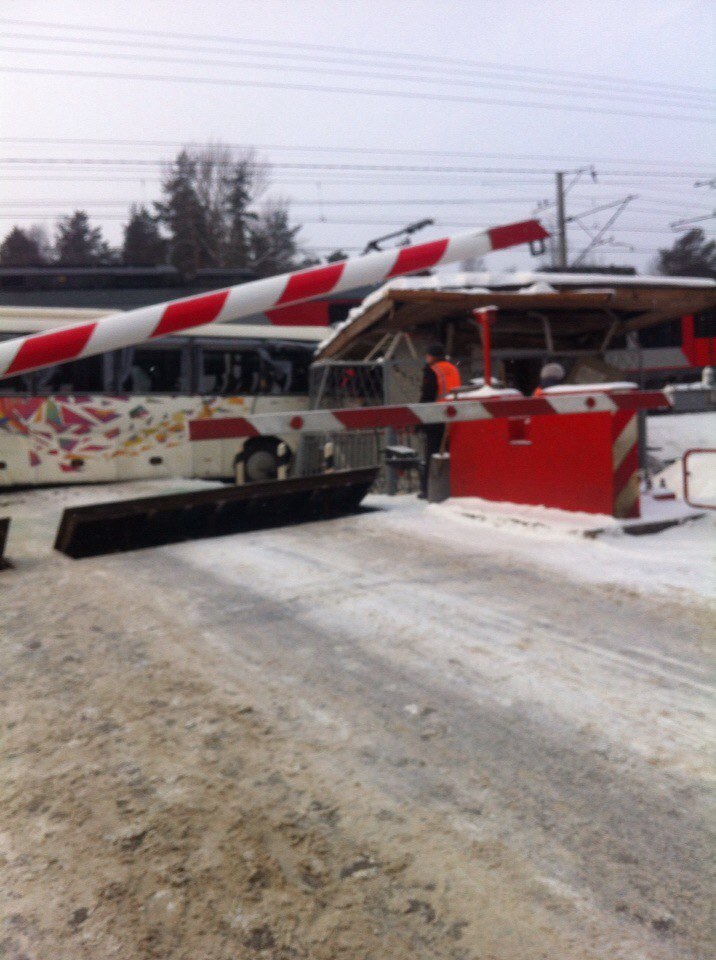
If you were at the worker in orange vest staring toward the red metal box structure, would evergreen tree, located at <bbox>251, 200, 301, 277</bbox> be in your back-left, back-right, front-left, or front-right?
back-left

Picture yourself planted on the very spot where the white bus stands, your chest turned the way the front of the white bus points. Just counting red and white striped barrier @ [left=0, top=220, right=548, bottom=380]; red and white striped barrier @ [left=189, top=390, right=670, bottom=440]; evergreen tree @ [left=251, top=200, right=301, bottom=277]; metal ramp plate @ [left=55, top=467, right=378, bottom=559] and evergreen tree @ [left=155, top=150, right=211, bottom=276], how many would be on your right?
3

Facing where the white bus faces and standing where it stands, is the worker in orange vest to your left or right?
on your right

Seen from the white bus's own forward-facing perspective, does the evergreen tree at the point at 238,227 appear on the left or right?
on its left

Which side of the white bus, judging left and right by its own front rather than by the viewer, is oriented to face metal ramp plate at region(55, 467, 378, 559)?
right

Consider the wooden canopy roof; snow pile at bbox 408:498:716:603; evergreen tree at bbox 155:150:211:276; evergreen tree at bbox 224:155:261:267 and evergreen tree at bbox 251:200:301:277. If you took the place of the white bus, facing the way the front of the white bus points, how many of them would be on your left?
3

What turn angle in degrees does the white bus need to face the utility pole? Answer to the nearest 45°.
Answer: approximately 45° to its left

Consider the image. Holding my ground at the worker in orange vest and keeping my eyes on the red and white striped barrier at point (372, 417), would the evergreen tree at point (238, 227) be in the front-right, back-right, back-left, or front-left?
back-right

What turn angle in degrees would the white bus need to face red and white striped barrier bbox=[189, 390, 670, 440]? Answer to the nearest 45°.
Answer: approximately 90° to its right

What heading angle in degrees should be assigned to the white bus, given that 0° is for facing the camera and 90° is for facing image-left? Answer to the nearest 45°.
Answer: approximately 270°

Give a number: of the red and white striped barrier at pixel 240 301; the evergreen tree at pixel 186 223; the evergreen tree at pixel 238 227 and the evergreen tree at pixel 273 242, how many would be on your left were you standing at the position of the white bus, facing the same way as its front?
3

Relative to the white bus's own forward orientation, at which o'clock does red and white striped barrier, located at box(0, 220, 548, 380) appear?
The red and white striped barrier is roughly at 3 o'clock from the white bus.

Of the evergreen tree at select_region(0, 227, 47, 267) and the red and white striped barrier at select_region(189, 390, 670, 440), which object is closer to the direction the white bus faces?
the red and white striped barrier
